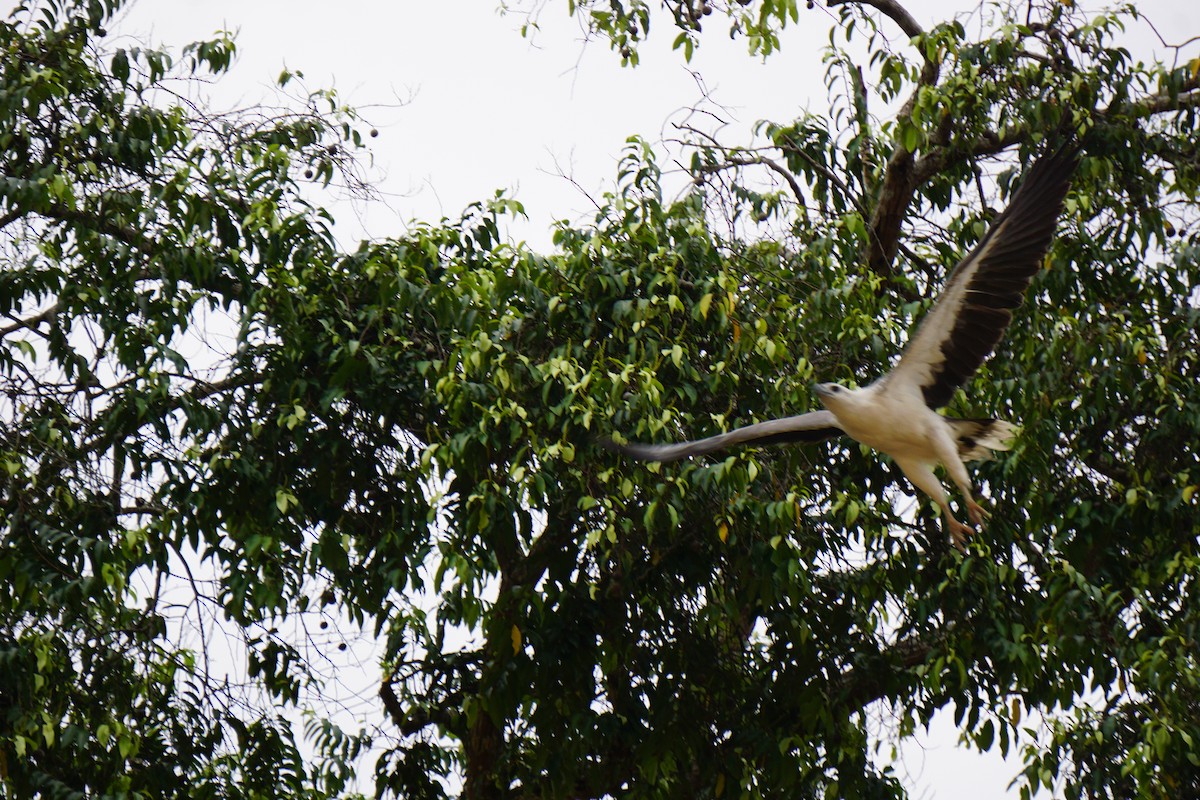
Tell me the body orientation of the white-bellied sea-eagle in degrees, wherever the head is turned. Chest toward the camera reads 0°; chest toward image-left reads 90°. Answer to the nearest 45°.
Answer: approximately 45°
